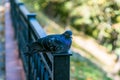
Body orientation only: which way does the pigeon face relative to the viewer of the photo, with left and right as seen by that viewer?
facing to the right of the viewer
